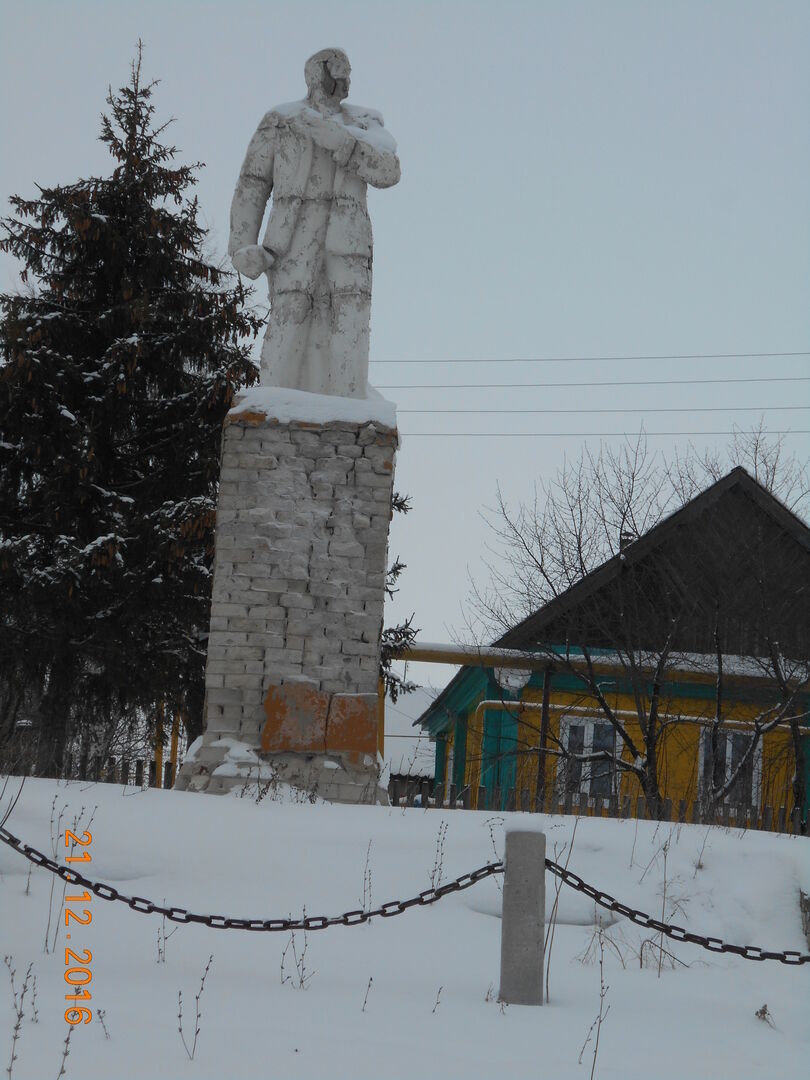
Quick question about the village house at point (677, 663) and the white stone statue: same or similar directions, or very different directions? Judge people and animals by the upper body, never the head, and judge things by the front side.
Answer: same or similar directions

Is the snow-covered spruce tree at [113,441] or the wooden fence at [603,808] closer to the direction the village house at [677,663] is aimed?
the wooden fence

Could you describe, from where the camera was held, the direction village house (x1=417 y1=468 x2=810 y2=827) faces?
facing the viewer

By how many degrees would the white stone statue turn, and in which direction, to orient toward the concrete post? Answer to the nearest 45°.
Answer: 0° — it already faces it

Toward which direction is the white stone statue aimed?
toward the camera

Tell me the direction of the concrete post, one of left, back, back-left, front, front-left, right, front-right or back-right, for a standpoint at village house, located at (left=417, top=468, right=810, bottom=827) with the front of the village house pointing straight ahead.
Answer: front

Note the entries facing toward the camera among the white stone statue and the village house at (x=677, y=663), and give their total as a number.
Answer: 2

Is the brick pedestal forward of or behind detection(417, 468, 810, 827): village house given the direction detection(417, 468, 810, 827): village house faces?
forward

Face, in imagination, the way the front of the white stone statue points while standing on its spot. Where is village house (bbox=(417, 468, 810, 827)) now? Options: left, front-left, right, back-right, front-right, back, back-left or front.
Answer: back-left

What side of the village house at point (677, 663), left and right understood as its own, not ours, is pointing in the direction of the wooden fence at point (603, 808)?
front

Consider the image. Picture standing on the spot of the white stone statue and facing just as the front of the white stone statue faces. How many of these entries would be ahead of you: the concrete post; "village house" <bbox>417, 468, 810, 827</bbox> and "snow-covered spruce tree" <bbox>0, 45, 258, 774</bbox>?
1
